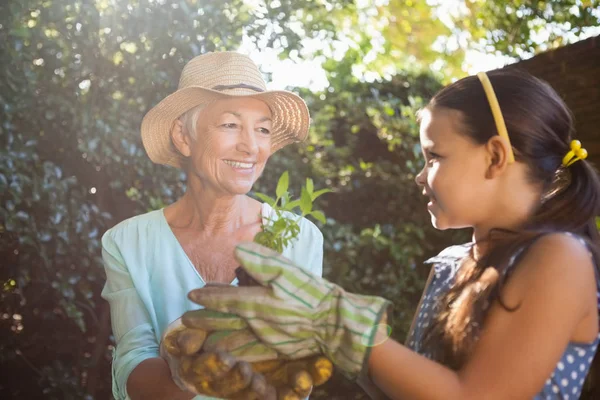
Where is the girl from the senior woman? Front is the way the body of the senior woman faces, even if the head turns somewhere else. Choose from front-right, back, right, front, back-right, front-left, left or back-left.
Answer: front

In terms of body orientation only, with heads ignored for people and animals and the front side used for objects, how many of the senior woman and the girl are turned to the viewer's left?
1

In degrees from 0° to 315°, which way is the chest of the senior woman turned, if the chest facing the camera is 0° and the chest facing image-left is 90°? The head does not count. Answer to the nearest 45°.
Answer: approximately 315°

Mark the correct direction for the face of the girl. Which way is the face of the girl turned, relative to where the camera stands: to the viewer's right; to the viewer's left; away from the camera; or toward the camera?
to the viewer's left

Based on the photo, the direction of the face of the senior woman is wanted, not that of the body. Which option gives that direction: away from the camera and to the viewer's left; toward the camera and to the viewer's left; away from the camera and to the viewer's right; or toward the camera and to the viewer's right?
toward the camera and to the viewer's right

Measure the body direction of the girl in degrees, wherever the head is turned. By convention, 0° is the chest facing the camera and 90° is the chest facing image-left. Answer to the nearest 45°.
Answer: approximately 90°

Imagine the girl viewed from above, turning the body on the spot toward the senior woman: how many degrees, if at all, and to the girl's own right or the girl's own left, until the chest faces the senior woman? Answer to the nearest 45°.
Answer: approximately 45° to the girl's own right
